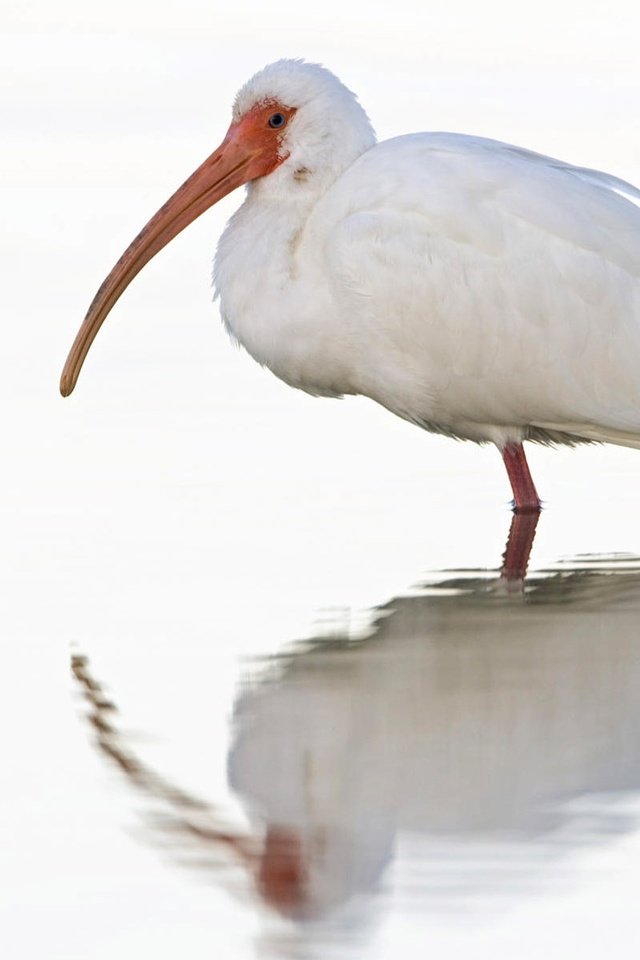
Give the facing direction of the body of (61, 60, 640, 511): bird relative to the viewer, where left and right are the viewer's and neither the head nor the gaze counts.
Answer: facing to the left of the viewer
